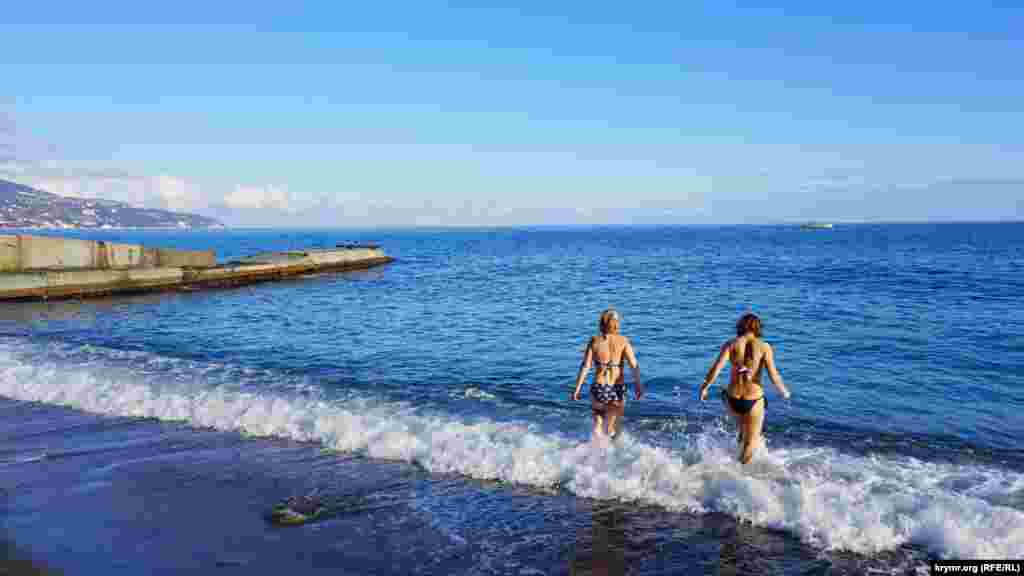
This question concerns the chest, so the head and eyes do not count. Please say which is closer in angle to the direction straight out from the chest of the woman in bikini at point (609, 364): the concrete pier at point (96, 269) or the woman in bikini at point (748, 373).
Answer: the concrete pier

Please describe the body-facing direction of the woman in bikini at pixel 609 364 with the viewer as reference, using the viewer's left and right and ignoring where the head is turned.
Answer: facing away from the viewer

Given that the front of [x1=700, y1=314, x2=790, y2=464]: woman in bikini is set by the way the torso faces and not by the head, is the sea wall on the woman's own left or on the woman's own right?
on the woman's own left

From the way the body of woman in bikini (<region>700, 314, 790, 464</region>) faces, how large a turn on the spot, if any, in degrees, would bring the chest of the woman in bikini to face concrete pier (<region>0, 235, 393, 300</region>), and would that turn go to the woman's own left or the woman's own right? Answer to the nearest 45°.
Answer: approximately 45° to the woman's own left

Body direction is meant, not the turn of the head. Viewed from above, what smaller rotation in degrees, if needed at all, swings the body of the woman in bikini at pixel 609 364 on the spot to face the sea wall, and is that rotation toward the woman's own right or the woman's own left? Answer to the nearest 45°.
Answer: approximately 45° to the woman's own left

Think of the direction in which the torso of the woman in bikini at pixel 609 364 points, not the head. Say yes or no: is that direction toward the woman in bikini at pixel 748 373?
no

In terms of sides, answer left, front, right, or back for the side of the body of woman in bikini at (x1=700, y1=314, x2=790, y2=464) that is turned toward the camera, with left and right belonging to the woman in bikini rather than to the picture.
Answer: back

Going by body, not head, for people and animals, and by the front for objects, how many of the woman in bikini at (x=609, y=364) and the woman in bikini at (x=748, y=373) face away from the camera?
2

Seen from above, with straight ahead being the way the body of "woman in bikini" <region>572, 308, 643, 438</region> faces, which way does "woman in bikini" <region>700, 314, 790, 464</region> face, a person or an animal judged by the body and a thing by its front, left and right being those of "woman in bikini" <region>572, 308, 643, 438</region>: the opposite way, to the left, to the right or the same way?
the same way

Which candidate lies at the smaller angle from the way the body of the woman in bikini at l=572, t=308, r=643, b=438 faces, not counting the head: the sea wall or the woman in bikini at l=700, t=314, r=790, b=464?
the sea wall

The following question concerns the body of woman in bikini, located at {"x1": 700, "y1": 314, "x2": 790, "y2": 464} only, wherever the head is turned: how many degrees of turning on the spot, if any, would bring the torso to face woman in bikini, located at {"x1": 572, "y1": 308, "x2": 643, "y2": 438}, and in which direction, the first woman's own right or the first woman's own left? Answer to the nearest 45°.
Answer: approximately 90° to the first woman's own left
